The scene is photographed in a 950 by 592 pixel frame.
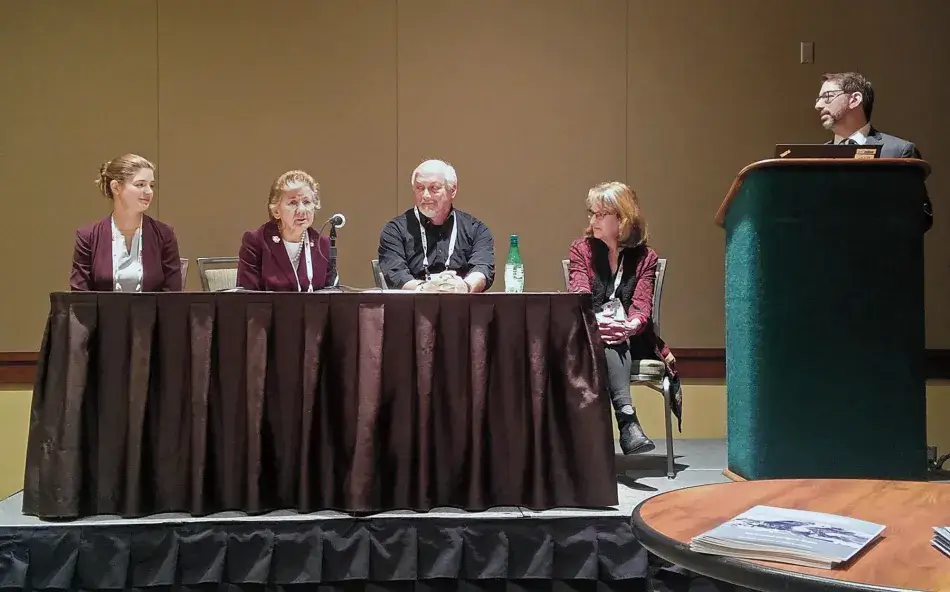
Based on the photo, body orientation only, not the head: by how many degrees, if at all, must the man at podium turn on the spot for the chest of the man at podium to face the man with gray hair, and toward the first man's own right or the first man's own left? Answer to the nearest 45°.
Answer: approximately 45° to the first man's own right

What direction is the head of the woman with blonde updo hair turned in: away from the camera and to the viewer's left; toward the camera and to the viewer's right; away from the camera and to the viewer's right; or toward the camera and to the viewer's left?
toward the camera and to the viewer's right

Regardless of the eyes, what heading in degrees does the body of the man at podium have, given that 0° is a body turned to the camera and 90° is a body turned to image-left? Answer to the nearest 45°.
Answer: approximately 45°

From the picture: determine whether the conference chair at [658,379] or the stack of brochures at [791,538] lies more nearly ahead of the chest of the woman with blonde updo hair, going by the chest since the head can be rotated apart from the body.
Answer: the stack of brochures

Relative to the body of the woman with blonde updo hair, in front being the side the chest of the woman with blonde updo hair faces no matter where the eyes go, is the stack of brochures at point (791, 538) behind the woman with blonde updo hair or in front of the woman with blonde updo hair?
in front

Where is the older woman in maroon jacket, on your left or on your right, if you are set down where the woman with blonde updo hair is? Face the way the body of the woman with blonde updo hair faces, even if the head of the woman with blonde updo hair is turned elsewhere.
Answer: on your left

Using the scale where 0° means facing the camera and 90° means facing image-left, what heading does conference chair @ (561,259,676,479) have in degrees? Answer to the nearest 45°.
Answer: approximately 0°

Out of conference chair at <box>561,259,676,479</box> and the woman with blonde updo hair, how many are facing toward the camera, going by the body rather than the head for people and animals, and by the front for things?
2

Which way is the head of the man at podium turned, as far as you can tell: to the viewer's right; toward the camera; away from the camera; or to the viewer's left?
to the viewer's left

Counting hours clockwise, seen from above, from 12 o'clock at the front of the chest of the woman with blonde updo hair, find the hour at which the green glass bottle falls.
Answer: The green glass bottle is roughly at 10 o'clock from the woman with blonde updo hair.

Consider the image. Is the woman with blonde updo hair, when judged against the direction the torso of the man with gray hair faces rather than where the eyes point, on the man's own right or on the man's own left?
on the man's own right

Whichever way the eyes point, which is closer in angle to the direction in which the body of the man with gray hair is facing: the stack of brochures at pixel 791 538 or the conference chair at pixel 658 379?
the stack of brochures

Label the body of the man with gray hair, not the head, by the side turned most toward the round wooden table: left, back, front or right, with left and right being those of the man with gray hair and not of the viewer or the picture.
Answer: front
